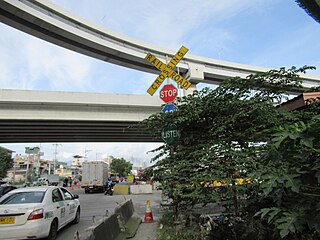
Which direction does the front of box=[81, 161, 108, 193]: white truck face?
away from the camera

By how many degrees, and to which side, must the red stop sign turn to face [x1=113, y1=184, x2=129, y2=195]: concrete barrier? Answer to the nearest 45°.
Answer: approximately 180°

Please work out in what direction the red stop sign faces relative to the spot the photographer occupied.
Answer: facing the viewer

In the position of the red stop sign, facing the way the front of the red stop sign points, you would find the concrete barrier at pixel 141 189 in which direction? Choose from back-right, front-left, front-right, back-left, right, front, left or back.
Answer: back

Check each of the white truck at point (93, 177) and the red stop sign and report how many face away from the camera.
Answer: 1
